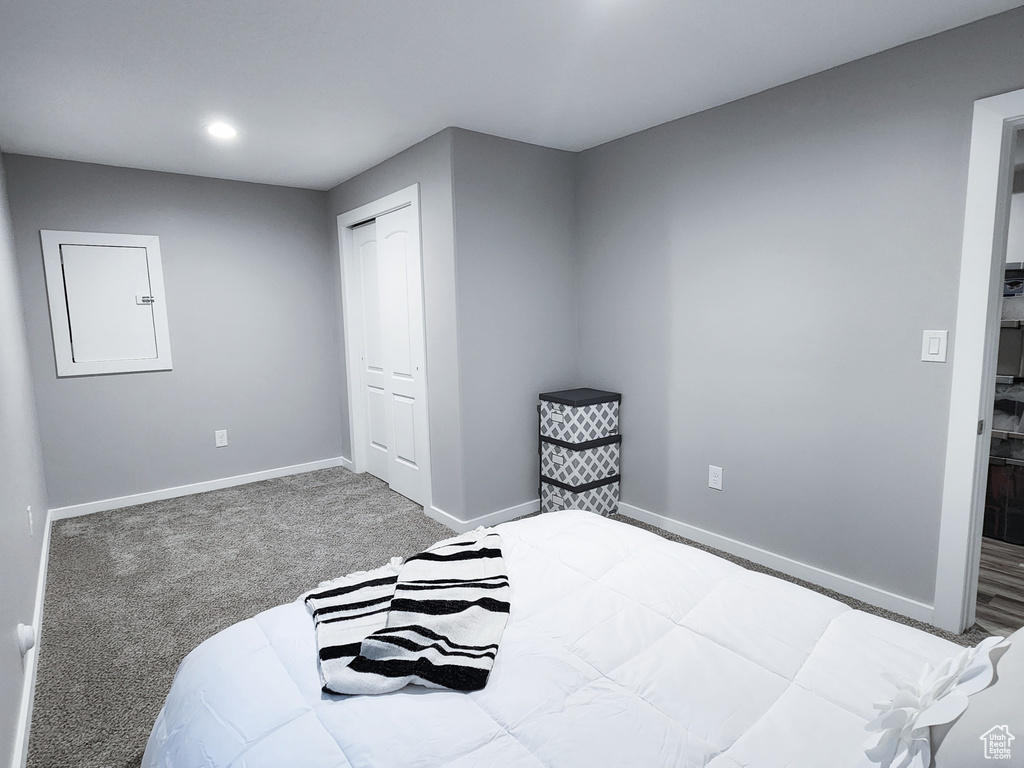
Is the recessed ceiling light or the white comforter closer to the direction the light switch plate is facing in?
the white comforter

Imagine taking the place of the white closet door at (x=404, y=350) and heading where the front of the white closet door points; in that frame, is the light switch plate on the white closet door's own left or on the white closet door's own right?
on the white closet door's own left

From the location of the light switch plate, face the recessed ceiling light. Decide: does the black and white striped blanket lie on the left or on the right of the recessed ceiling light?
left

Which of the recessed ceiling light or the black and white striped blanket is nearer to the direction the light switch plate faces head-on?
the black and white striped blanket

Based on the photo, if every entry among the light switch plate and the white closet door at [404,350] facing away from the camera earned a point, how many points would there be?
0

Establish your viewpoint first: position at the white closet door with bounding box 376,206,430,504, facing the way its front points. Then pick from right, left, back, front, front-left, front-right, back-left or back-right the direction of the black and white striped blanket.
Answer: front-left

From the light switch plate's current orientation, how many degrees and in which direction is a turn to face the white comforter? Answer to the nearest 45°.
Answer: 0° — it already faces it

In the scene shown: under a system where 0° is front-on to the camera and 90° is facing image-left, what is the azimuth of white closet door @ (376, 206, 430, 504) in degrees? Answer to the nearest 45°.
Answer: approximately 45°

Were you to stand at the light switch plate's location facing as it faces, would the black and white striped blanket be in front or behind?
in front
